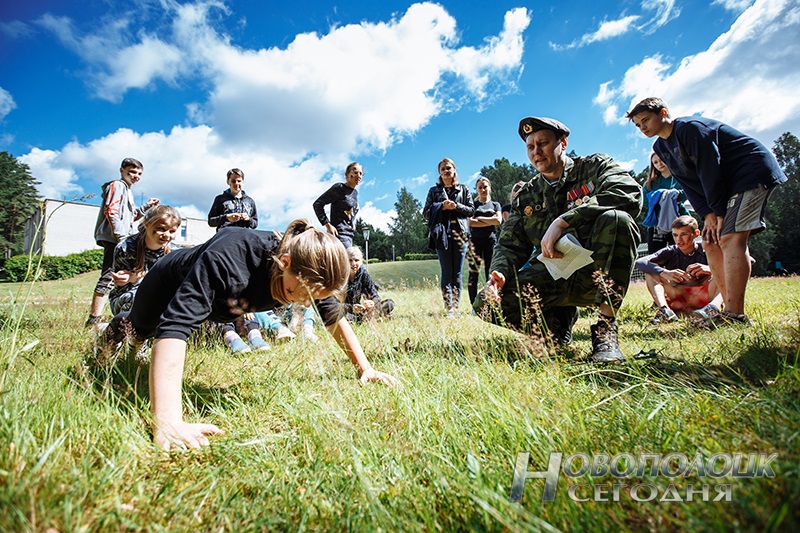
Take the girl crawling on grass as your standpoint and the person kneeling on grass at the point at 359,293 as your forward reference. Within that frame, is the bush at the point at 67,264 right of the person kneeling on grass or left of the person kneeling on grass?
left

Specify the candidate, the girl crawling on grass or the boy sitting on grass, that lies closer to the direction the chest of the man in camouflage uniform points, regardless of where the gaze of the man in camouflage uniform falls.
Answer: the girl crawling on grass

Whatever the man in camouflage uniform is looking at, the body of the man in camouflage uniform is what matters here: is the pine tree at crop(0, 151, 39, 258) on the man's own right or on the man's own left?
on the man's own right

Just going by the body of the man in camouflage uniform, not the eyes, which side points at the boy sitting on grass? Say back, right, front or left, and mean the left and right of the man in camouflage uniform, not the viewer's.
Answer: back

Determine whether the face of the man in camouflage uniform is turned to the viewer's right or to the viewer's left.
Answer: to the viewer's left

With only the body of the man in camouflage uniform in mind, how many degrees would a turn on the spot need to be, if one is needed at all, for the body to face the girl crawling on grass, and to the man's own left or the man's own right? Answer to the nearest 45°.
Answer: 0° — they already face them

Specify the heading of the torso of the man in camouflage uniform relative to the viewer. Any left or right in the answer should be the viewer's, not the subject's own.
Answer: facing the viewer and to the left of the viewer

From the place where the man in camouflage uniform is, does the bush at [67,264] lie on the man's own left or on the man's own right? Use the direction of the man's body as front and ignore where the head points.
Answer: on the man's own right
